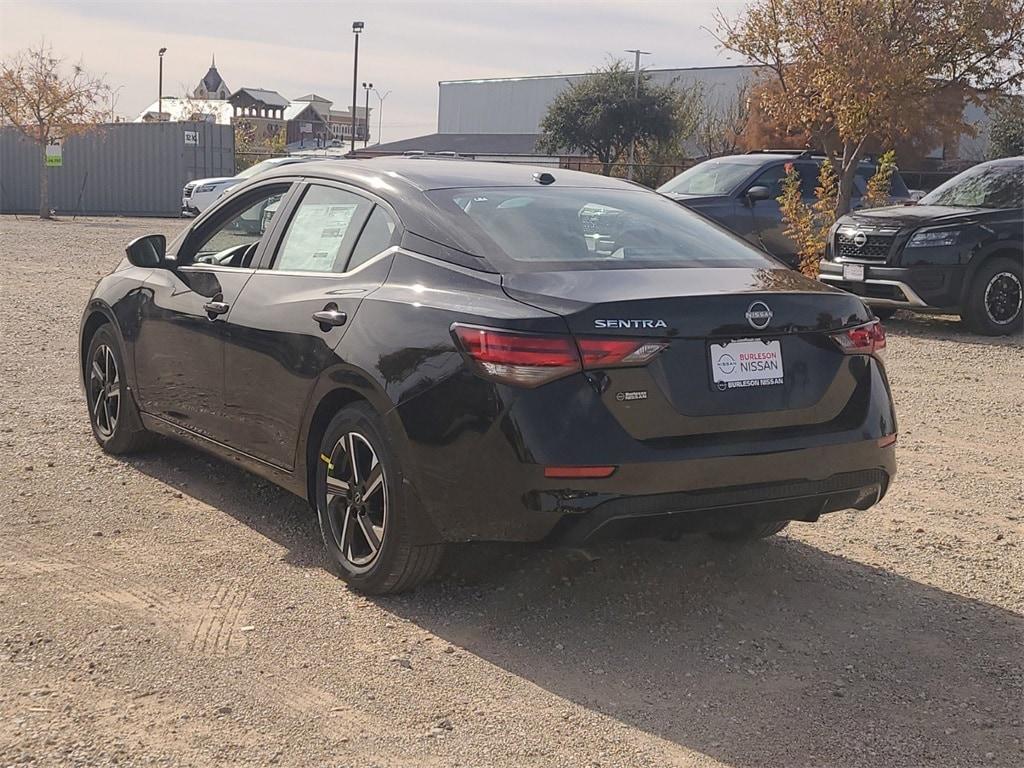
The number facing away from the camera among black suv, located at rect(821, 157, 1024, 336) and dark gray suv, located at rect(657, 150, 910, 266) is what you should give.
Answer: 0

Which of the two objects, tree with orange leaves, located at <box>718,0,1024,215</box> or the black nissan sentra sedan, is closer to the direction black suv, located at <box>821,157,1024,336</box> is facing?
the black nissan sentra sedan

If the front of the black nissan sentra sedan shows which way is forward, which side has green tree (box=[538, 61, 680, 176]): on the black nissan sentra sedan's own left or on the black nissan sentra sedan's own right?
on the black nissan sentra sedan's own right

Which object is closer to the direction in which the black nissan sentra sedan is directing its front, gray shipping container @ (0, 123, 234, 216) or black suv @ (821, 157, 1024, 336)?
the gray shipping container

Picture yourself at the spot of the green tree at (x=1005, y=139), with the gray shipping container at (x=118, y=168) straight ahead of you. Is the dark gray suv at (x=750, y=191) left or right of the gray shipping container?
left

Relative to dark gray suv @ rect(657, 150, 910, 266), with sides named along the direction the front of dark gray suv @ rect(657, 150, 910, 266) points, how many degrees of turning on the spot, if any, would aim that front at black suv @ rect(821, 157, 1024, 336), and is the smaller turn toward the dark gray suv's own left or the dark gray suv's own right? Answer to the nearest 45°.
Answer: approximately 90° to the dark gray suv's own left

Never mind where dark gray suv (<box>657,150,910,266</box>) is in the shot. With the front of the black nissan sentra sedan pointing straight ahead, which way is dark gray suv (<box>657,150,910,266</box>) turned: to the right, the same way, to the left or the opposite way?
to the left

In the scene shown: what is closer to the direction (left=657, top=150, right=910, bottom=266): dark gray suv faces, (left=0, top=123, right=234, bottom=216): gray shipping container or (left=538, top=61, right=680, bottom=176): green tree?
the gray shipping container

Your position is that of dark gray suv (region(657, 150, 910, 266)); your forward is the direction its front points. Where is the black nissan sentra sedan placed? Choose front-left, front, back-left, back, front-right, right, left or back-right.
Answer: front-left

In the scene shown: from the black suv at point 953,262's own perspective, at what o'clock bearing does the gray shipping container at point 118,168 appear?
The gray shipping container is roughly at 3 o'clock from the black suv.

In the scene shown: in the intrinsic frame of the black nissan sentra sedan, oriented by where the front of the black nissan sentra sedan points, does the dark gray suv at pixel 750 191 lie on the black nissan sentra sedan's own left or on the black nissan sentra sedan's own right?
on the black nissan sentra sedan's own right

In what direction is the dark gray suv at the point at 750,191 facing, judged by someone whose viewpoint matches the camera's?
facing the viewer and to the left of the viewer

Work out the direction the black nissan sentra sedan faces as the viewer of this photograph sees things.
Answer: facing away from the viewer and to the left of the viewer

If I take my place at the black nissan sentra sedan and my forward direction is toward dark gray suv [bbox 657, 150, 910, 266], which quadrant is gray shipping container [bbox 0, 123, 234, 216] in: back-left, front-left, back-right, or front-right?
front-left
